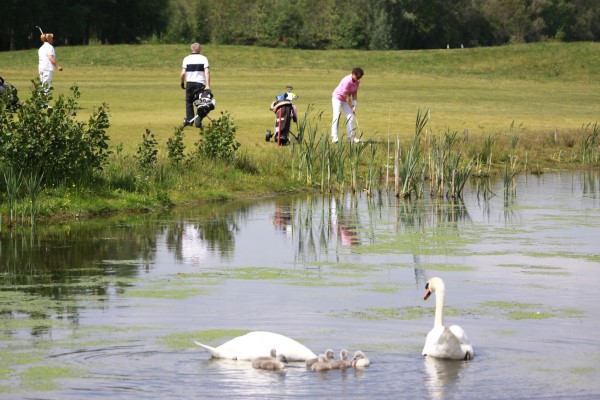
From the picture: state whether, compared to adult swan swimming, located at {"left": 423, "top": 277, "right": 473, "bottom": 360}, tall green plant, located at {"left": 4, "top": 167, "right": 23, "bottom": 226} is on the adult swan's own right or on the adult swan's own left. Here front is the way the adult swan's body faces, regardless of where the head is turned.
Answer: on the adult swan's own right

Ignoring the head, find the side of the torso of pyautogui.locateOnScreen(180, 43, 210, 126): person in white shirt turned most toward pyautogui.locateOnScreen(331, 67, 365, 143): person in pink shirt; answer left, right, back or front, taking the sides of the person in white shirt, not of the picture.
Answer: right

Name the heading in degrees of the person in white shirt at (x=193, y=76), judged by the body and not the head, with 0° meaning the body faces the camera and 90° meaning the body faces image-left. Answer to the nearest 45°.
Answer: approximately 180°

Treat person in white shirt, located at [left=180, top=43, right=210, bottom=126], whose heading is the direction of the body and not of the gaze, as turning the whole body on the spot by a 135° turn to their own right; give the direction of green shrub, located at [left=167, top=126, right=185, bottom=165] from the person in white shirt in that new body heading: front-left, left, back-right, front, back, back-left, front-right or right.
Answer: front-right

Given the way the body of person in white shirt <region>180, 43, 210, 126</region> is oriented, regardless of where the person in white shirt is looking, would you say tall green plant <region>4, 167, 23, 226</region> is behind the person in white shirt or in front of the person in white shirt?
behind
